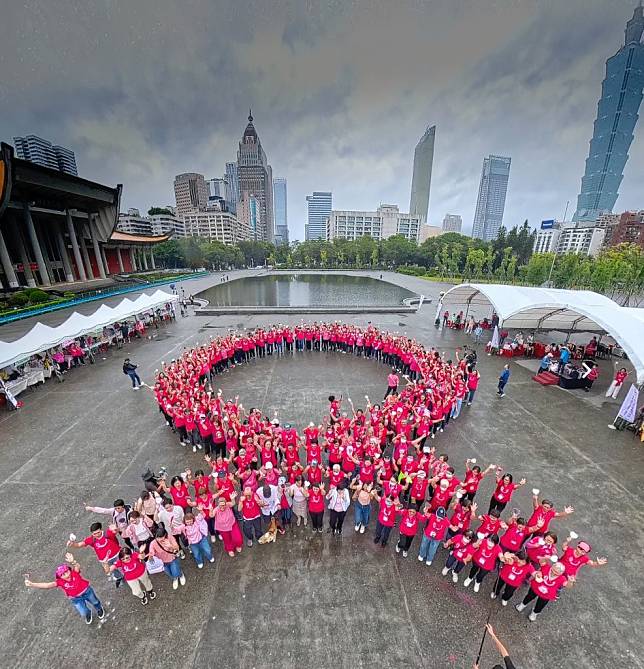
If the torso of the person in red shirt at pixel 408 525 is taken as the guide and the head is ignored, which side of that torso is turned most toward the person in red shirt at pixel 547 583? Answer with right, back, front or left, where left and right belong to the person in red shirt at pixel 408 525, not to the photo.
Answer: left

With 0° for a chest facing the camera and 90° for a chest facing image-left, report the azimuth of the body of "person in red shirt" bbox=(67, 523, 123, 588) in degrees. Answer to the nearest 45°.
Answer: approximately 0°

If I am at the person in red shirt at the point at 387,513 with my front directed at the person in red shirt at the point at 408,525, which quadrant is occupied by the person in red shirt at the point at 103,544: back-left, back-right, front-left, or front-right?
back-right

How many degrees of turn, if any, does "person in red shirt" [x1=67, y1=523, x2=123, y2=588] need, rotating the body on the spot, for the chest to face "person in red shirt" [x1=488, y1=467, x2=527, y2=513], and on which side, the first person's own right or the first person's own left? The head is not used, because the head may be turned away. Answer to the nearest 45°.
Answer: approximately 45° to the first person's own left

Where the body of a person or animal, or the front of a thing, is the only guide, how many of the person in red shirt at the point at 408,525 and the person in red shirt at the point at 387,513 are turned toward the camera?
2

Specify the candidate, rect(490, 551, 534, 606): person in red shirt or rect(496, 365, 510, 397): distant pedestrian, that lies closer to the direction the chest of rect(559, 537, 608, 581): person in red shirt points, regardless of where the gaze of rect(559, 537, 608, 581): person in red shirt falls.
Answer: the person in red shirt

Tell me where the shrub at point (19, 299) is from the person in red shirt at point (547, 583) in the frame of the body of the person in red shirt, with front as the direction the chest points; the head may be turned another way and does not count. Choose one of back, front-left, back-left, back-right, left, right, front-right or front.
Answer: right

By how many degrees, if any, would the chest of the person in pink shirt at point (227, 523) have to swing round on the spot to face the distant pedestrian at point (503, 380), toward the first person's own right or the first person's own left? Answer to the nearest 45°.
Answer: approximately 90° to the first person's own left

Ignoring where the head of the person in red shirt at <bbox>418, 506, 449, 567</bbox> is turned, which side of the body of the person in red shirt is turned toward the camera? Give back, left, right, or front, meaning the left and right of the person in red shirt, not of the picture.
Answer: front

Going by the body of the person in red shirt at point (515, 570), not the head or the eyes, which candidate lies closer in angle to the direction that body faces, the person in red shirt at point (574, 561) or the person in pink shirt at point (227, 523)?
the person in pink shirt

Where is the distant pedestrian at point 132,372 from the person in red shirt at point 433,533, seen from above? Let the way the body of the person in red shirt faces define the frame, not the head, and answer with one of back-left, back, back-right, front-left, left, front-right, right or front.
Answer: right

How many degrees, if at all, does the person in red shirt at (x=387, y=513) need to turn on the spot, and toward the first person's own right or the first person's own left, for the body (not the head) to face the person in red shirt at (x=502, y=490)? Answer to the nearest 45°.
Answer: approximately 135° to the first person's own left

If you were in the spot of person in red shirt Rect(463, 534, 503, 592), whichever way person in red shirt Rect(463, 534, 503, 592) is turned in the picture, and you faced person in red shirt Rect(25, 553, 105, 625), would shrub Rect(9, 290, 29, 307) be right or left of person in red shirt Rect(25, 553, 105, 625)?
right

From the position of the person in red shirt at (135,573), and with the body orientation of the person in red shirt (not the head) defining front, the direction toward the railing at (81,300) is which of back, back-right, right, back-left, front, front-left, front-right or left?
back
